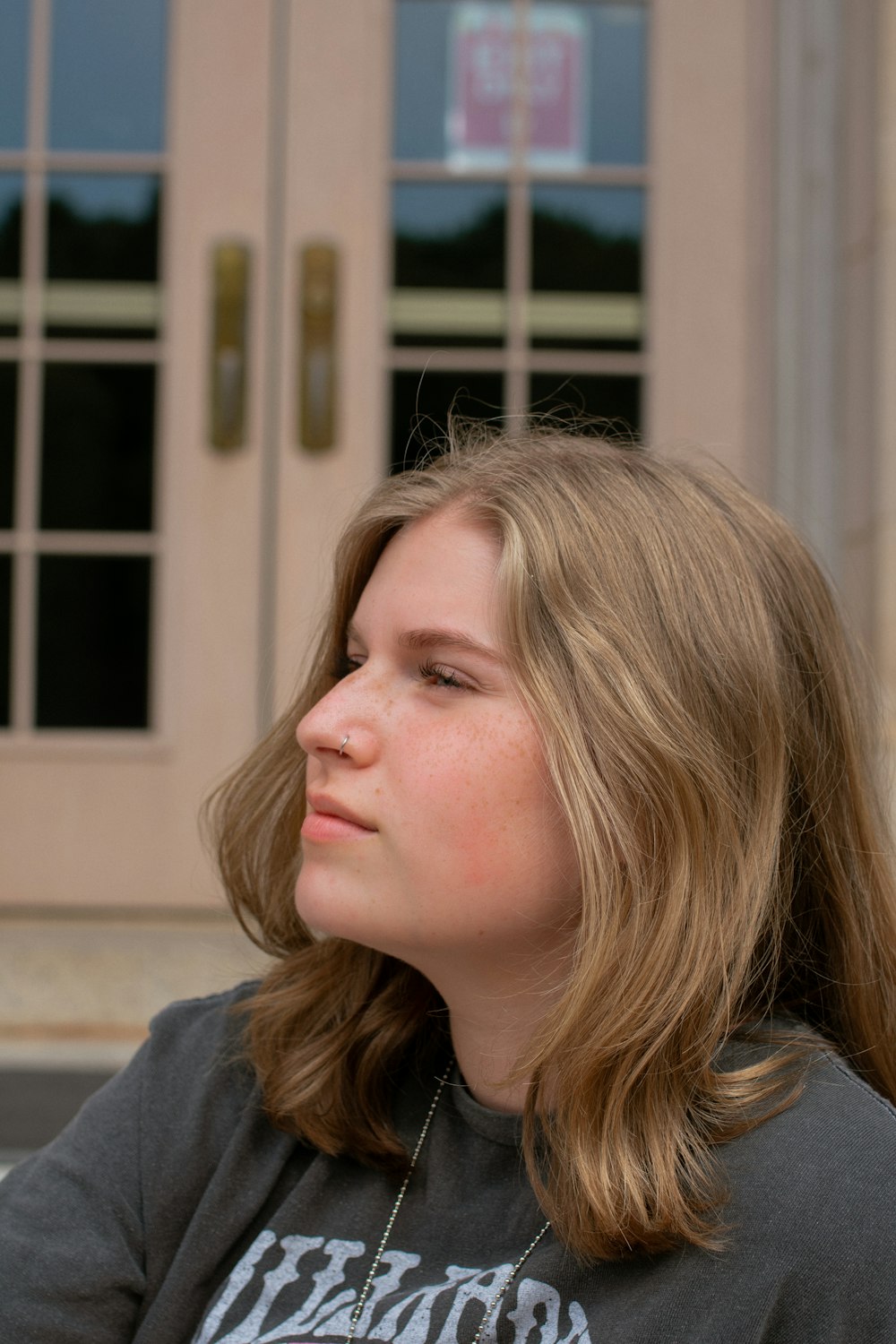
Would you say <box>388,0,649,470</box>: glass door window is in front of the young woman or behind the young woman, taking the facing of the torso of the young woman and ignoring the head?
behind

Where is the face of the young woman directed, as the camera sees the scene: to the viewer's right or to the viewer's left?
to the viewer's left

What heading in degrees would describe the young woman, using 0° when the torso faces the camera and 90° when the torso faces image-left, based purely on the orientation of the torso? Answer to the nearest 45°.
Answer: approximately 45°
